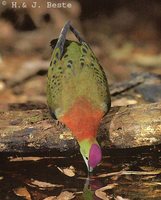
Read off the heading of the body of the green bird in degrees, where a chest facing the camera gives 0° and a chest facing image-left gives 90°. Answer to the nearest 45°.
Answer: approximately 0°
